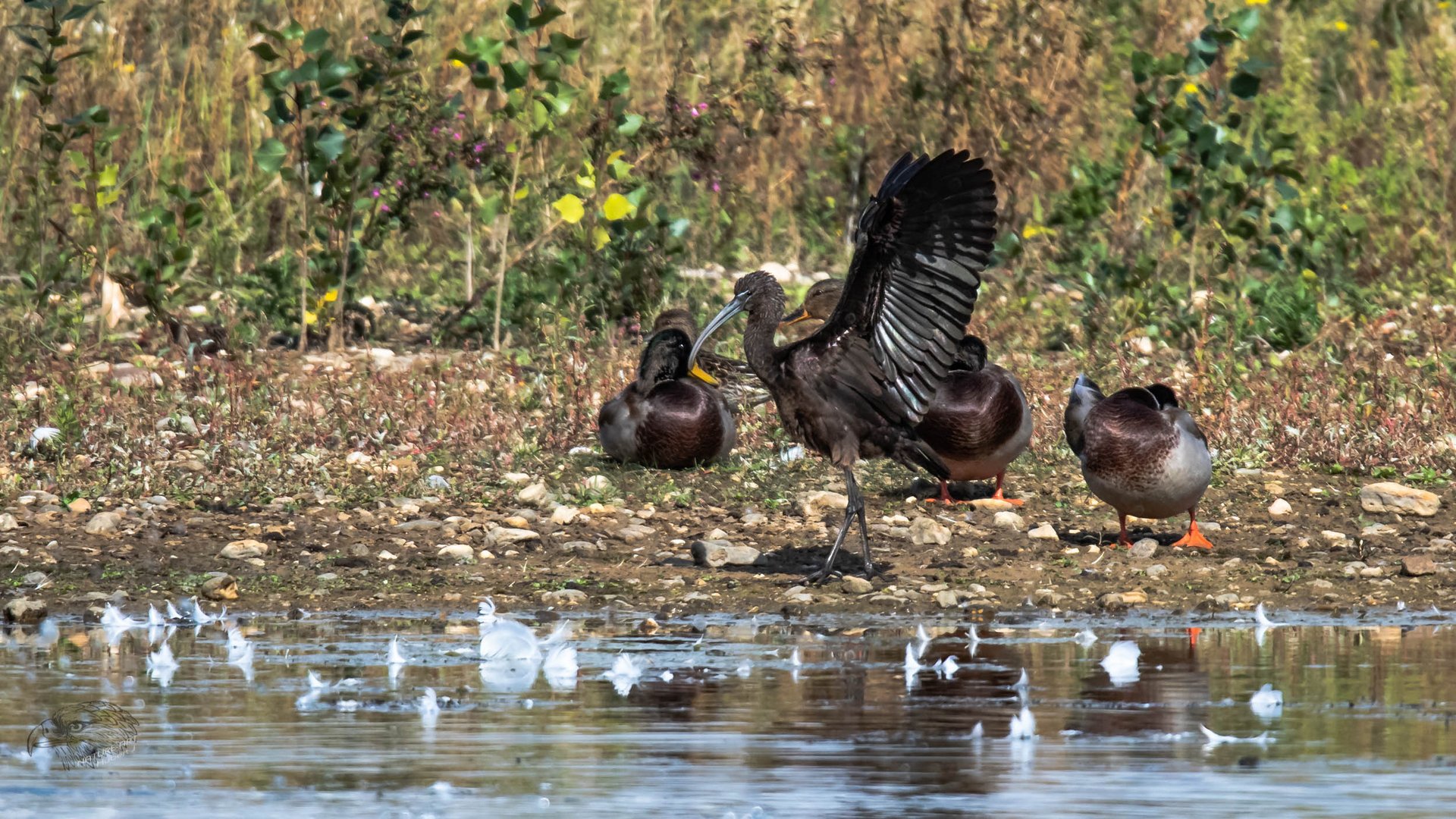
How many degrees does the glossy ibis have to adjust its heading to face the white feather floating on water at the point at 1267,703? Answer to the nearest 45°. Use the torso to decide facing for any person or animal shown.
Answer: approximately 90° to its left

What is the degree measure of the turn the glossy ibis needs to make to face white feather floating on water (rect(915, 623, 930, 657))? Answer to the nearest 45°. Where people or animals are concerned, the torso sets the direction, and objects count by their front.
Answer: approximately 90° to its left

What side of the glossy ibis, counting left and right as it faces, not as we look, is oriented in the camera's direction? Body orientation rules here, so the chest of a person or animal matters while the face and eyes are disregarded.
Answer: left
